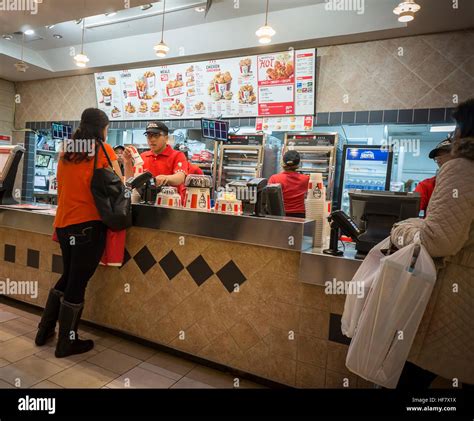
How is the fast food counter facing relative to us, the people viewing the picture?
facing the viewer and to the left of the viewer

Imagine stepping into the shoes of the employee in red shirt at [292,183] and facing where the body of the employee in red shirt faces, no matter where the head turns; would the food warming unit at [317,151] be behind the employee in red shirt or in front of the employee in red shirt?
in front

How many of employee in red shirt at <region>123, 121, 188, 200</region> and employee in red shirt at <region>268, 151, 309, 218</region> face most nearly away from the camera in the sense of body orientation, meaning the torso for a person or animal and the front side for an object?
1

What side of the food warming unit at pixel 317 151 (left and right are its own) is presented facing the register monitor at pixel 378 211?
front

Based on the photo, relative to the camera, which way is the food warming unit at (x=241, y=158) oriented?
toward the camera

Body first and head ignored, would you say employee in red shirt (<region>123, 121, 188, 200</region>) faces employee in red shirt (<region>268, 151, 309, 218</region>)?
no

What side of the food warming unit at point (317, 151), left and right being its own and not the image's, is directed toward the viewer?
front

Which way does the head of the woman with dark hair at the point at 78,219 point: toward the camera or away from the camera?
away from the camera

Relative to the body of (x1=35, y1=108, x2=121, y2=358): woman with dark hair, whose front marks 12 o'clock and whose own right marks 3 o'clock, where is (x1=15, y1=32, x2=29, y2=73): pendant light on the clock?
The pendant light is roughly at 10 o'clock from the woman with dark hair.

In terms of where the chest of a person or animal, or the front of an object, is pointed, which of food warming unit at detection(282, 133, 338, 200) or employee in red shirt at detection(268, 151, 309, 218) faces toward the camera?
the food warming unit

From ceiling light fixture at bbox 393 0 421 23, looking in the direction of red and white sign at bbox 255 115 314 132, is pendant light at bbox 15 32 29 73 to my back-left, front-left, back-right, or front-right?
front-left

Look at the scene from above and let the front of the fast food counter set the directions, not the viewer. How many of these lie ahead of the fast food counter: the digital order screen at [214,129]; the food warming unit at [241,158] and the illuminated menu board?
0

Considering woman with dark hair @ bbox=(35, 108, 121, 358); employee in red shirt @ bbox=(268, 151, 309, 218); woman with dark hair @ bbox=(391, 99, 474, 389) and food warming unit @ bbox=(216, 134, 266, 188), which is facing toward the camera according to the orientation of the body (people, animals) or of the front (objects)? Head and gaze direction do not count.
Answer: the food warming unit

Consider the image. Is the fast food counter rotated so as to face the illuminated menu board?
no

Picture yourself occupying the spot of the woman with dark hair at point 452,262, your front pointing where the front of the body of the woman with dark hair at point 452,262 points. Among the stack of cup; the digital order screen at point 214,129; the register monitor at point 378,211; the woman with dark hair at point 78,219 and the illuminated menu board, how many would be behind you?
0

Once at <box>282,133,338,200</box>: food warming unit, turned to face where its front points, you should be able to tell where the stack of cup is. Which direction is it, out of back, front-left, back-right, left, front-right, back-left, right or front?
front

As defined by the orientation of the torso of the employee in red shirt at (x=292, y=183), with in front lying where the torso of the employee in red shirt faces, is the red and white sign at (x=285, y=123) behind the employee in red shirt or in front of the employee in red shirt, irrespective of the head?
in front

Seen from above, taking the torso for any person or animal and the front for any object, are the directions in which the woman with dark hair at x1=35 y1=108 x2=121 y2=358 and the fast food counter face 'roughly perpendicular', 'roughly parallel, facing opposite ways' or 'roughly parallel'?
roughly parallel, facing opposite ways
